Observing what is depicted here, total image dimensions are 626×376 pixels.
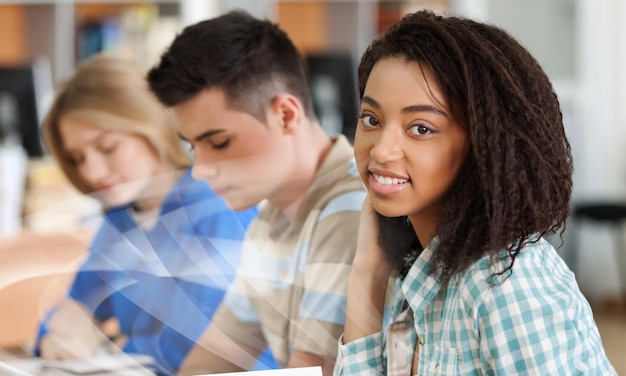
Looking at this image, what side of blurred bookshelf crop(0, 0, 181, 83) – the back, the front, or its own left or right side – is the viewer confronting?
front

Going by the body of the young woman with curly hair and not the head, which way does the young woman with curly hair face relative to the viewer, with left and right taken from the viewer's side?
facing the viewer and to the left of the viewer

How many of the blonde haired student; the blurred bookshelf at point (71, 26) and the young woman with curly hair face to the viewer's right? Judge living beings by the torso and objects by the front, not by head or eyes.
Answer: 0

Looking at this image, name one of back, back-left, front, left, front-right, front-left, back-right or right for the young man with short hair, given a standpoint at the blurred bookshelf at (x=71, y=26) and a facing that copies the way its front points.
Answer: front

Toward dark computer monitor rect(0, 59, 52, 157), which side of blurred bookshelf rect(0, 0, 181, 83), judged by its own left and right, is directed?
front

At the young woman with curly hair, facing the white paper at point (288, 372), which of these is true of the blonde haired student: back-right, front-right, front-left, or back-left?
front-right

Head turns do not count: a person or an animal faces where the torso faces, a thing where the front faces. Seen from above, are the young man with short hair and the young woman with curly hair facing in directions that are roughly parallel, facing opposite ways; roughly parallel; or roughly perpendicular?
roughly parallel

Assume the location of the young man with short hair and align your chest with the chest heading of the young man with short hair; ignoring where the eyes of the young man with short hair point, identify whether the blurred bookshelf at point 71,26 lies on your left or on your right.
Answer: on your right

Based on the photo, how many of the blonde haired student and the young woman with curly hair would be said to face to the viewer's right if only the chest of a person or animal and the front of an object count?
0

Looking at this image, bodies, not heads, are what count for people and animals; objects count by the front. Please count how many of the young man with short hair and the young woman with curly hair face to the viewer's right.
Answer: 0

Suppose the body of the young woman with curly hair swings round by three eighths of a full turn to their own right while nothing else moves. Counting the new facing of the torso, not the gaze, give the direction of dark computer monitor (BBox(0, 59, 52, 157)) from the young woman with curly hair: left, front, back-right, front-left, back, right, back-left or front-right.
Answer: front-left

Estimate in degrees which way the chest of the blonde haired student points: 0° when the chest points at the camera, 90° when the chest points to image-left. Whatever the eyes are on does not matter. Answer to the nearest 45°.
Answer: approximately 45°

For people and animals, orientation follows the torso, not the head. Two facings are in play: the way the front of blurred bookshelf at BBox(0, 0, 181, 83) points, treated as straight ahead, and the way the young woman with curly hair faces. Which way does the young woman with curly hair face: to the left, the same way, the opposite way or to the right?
to the right

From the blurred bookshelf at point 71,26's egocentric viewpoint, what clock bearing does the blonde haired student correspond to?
The blonde haired student is roughly at 12 o'clock from the blurred bookshelf.

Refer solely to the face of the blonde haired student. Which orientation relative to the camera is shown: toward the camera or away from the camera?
toward the camera
